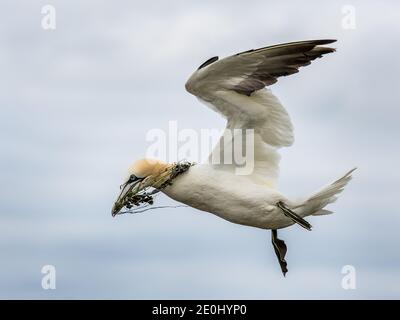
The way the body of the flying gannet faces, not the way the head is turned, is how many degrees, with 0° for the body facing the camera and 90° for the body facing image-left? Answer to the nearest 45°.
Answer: approximately 90°
